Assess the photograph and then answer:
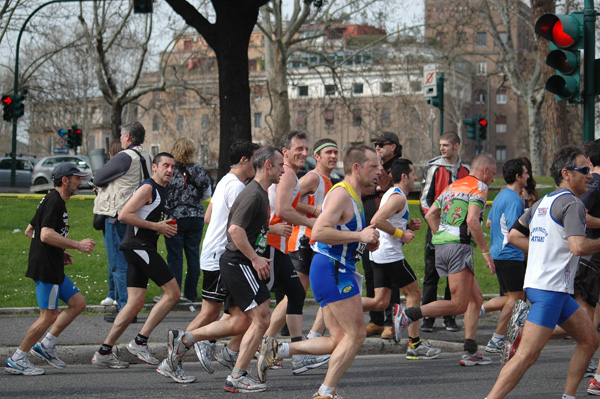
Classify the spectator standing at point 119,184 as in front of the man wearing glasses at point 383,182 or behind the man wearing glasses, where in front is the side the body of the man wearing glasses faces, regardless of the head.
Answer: in front

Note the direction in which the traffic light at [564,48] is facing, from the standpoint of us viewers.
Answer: facing the viewer and to the left of the viewer

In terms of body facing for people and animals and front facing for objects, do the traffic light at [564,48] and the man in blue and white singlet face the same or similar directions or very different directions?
very different directions

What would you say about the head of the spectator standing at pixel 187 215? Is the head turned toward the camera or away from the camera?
away from the camera

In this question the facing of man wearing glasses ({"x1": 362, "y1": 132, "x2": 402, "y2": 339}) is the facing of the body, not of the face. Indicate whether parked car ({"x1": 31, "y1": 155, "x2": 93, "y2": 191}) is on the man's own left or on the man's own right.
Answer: on the man's own right

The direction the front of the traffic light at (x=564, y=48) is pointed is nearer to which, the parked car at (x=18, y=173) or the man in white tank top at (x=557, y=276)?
the man in white tank top
